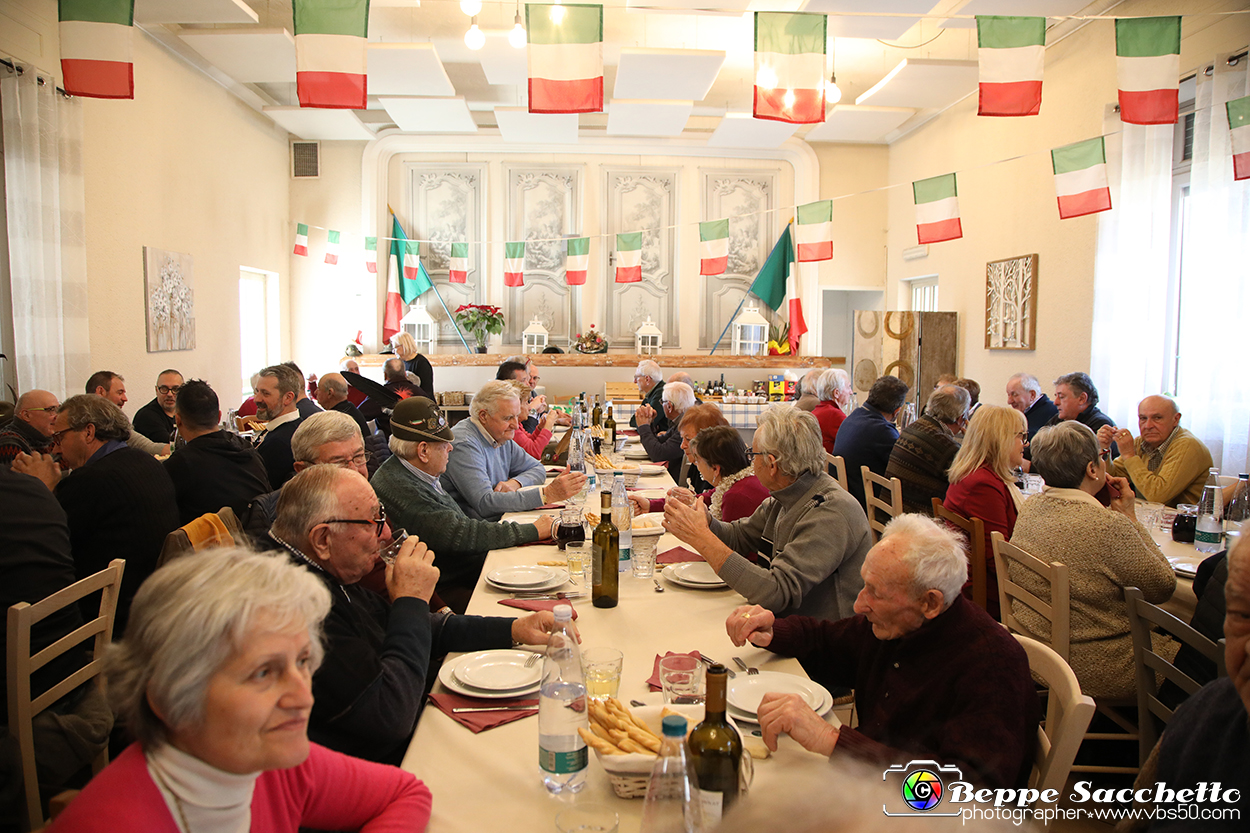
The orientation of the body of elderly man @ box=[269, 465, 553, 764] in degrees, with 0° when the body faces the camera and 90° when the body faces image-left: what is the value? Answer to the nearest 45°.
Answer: approximately 270°

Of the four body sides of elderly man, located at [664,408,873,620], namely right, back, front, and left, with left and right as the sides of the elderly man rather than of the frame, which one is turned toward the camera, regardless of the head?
left

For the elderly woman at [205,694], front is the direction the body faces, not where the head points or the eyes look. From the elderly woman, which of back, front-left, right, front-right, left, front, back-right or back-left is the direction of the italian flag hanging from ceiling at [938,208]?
left

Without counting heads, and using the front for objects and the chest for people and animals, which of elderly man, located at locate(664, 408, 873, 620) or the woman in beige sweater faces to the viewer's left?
the elderly man

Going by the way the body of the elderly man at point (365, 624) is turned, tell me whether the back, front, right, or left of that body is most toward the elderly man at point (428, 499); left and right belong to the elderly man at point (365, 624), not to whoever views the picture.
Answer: left

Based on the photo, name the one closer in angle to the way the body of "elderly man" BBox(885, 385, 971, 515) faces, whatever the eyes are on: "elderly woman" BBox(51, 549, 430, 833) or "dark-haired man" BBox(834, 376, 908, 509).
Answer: the dark-haired man

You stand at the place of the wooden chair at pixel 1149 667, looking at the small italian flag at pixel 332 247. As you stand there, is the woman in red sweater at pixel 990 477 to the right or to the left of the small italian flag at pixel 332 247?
right

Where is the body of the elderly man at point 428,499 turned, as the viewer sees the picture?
to the viewer's right

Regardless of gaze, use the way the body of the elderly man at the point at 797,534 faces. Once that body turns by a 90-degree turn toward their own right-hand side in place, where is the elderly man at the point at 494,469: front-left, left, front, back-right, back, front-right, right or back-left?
front-left

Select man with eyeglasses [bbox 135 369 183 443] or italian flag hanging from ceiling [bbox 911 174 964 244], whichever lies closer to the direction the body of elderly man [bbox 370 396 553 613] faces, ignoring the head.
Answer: the italian flag hanging from ceiling
